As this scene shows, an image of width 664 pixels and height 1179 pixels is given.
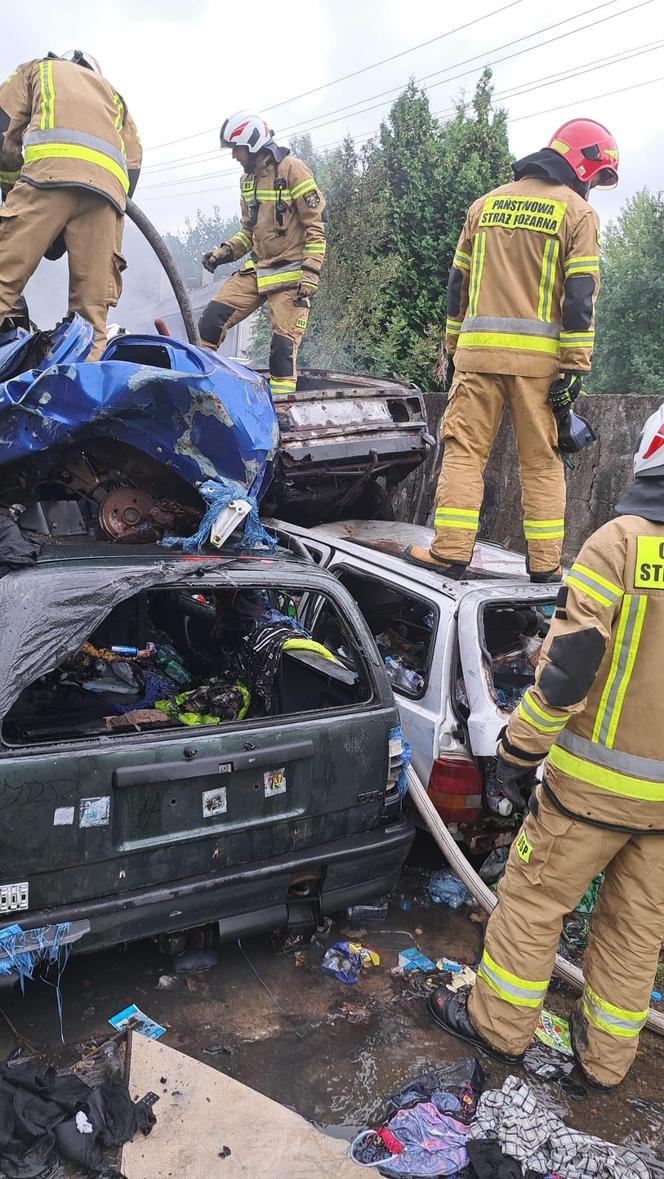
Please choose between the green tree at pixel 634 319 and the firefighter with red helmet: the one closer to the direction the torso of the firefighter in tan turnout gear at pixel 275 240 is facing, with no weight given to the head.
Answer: the firefighter with red helmet

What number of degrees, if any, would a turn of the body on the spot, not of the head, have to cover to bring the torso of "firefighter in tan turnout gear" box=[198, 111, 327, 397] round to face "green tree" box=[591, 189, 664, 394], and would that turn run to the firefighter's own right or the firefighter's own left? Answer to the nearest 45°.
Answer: approximately 180°

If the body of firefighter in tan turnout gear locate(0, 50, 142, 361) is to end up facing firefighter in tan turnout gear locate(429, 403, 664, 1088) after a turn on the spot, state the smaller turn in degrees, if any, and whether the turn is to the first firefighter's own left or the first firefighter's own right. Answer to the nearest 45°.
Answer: approximately 135° to the first firefighter's own right

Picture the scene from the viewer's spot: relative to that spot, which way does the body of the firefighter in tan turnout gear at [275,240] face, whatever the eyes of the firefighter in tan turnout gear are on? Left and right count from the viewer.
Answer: facing the viewer and to the left of the viewer

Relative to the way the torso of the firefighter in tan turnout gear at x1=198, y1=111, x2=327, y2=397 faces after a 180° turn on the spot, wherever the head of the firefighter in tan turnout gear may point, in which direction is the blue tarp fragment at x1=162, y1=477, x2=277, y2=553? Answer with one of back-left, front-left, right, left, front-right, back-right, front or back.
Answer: back-right

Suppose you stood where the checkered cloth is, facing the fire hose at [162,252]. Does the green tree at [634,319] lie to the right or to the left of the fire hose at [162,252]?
right

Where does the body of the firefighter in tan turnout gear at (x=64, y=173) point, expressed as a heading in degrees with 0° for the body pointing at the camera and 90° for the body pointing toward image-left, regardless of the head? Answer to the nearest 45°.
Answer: approximately 180°

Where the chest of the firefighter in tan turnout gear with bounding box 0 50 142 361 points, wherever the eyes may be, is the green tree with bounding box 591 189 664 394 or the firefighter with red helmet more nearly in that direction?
the green tree

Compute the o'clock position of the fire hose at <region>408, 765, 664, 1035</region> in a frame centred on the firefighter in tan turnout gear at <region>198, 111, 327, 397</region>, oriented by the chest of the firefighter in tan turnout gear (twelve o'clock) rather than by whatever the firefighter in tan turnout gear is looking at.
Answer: The fire hose is roughly at 10 o'clock from the firefighter in tan turnout gear.

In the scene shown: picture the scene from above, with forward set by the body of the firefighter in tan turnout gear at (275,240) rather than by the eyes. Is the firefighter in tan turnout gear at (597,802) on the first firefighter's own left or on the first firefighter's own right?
on the first firefighter's own left

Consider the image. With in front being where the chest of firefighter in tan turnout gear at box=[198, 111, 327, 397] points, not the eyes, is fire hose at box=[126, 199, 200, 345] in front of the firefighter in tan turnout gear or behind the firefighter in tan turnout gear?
in front

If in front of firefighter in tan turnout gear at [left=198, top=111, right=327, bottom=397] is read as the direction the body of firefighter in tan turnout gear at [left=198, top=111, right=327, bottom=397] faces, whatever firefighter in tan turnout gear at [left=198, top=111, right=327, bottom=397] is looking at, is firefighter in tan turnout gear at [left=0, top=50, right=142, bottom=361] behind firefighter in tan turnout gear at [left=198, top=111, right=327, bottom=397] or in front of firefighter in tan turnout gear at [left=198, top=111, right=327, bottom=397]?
in front

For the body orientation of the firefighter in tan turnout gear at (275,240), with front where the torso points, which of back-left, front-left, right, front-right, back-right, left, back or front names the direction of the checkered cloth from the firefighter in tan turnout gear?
front-left

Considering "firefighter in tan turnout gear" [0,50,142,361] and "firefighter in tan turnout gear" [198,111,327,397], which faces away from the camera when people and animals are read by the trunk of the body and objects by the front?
"firefighter in tan turnout gear" [0,50,142,361]

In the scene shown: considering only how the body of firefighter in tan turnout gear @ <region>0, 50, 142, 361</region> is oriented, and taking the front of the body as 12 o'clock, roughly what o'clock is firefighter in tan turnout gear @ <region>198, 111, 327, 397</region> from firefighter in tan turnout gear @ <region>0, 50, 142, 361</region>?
firefighter in tan turnout gear @ <region>198, 111, 327, 397</region> is roughly at 1 o'clock from firefighter in tan turnout gear @ <region>0, 50, 142, 361</region>.

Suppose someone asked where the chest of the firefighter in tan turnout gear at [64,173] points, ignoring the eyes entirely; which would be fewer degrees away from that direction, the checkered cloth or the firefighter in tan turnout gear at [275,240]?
the firefighter in tan turnout gear

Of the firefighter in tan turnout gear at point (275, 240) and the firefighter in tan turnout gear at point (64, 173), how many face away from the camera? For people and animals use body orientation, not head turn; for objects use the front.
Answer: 1
